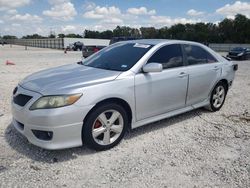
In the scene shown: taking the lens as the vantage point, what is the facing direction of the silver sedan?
facing the viewer and to the left of the viewer

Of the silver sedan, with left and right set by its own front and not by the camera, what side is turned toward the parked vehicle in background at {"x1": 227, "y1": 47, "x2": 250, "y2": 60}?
back
